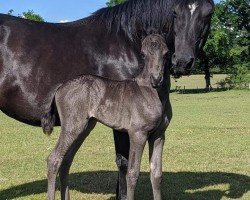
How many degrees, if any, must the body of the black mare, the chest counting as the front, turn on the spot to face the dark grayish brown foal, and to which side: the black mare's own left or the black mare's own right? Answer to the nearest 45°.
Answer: approximately 45° to the black mare's own right

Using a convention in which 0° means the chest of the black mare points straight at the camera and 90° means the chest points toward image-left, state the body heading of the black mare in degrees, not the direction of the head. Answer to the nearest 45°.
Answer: approximately 270°
